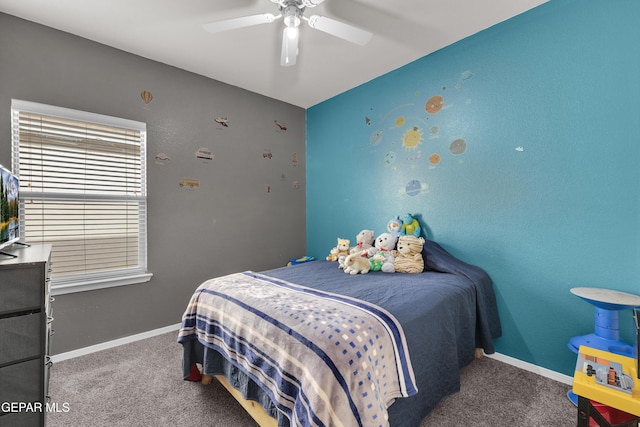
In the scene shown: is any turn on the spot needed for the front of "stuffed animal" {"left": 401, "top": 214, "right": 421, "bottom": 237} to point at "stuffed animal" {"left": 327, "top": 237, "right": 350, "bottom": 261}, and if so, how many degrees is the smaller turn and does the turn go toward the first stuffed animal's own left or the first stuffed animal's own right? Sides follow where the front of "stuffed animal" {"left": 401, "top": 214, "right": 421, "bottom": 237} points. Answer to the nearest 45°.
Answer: approximately 45° to the first stuffed animal's own right

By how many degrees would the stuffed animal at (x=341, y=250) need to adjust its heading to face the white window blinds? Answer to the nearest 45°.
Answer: approximately 45° to its right

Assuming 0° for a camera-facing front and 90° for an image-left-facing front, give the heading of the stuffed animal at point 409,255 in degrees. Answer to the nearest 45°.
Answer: approximately 45°

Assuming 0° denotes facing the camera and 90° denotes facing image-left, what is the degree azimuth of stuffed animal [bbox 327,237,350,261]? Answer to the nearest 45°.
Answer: approximately 45°

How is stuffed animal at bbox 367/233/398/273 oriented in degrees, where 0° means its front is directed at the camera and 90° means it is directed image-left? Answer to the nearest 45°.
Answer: approximately 45°

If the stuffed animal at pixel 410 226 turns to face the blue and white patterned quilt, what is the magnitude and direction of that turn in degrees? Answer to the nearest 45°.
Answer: approximately 45° to its left

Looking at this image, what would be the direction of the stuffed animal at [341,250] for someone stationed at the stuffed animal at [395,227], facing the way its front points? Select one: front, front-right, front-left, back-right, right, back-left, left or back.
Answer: front-right

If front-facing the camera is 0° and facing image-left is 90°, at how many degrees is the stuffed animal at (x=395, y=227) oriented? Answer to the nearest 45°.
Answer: approximately 45°

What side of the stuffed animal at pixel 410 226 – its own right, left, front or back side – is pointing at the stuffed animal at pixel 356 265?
front

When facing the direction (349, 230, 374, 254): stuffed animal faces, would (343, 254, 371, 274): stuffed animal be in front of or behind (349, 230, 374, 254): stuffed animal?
in front

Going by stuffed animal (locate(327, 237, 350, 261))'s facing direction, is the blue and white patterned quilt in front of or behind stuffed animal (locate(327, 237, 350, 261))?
in front

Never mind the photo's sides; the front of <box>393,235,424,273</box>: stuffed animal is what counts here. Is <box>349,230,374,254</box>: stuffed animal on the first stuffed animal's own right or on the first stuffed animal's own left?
on the first stuffed animal's own right
